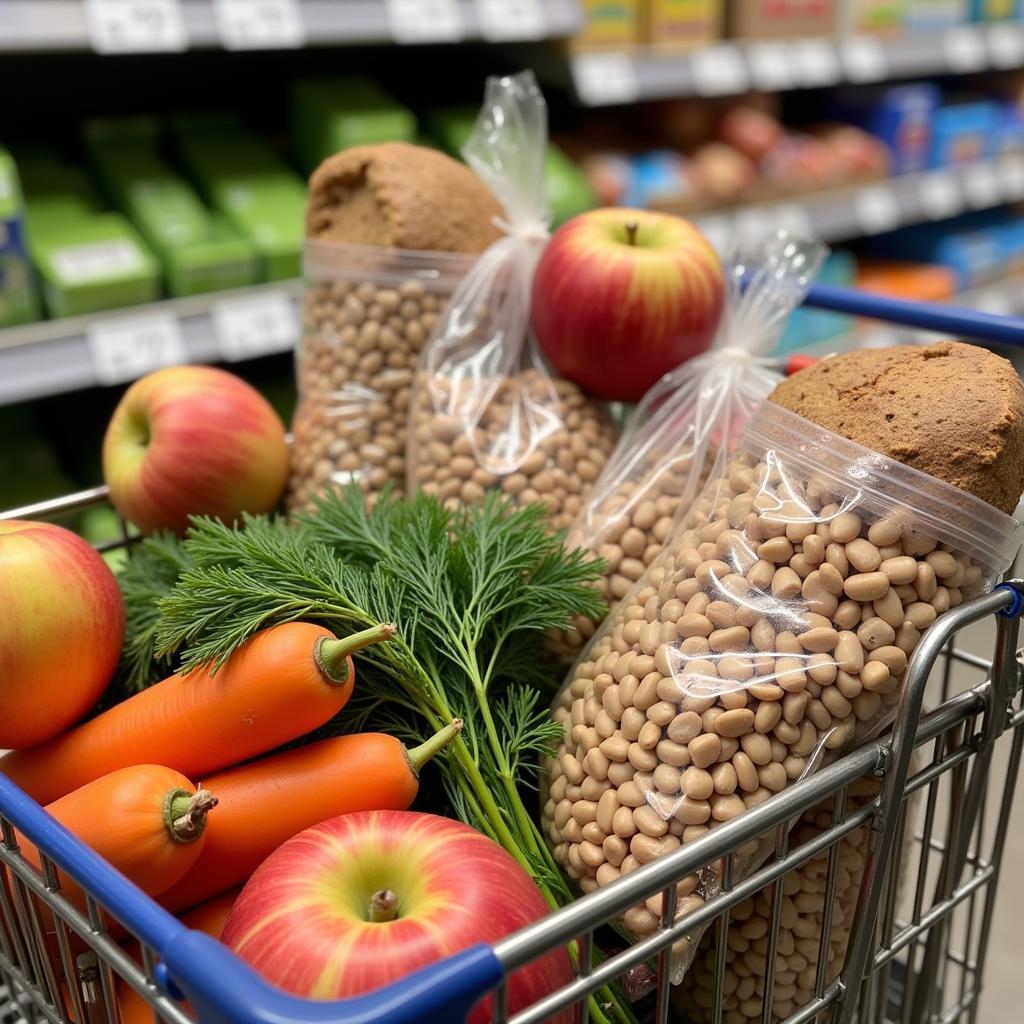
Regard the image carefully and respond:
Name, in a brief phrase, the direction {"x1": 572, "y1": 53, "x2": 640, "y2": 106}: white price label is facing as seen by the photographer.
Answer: facing the viewer

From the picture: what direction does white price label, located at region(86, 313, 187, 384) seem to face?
toward the camera

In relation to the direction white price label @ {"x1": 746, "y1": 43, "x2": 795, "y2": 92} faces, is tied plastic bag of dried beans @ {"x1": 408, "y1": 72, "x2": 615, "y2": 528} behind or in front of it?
in front

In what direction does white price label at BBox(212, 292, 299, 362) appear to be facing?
toward the camera

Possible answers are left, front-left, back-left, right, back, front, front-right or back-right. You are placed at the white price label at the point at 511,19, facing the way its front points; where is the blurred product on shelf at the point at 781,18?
back-left

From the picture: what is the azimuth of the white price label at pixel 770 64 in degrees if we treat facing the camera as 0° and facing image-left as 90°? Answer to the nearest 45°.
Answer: approximately 0°

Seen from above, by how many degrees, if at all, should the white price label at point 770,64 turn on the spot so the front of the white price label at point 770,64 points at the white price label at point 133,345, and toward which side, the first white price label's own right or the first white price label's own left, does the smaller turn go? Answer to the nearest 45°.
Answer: approximately 45° to the first white price label's own right

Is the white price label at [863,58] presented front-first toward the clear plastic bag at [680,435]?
yes

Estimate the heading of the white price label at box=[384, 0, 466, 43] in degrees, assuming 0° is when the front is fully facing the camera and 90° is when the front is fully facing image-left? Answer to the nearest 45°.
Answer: approximately 0°

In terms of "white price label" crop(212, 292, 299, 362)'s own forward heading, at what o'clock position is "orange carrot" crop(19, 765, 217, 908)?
The orange carrot is roughly at 12 o'clock from the white price label.

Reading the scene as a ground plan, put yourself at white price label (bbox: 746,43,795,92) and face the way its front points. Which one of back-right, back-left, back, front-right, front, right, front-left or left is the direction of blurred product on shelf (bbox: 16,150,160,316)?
front-right

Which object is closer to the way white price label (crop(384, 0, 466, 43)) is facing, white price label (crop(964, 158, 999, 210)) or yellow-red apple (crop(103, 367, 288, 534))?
the yellow-red apple
